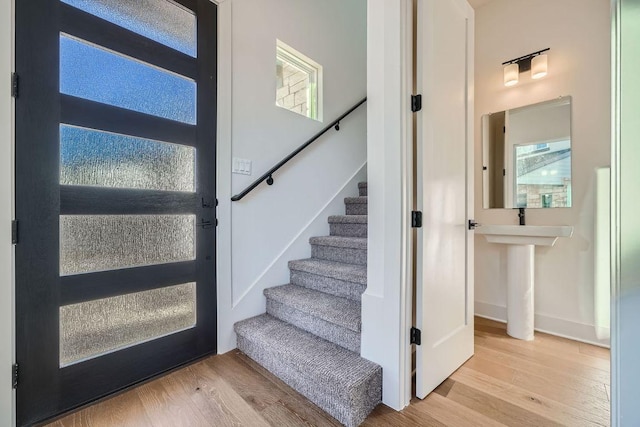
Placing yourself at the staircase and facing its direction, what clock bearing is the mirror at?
The mirror is roughly at 7 o'clock from the staircase.

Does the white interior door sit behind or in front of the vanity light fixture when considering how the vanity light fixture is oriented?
in front

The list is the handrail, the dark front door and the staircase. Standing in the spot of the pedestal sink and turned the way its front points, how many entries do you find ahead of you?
3

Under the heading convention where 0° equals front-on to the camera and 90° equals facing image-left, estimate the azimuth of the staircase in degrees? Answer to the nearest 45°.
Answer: approximately 45°

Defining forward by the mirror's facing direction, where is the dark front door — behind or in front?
in front
